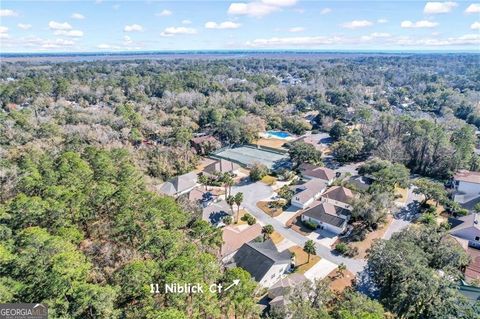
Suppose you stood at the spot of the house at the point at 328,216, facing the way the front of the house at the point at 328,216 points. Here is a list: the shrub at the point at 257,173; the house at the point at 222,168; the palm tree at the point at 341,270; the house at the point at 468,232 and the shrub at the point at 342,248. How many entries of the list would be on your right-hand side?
2

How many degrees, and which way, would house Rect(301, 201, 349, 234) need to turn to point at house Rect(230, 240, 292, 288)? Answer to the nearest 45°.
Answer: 0° — it already faces it

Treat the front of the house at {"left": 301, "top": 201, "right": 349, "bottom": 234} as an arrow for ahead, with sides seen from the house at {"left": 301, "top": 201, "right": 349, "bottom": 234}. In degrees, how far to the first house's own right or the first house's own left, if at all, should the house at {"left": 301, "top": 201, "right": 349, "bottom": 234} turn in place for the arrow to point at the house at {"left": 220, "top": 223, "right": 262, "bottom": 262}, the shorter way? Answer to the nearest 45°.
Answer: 0° — it already faces it

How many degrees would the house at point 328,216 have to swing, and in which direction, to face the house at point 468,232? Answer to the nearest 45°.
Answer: approximately 135° to its left

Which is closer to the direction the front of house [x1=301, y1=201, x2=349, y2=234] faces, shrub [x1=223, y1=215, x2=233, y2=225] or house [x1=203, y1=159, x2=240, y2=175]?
the shrub

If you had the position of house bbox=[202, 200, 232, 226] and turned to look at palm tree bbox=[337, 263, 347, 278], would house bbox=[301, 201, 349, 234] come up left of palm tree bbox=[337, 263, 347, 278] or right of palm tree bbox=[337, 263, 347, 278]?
left

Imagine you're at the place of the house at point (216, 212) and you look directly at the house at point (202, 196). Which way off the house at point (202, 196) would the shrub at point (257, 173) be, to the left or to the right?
right

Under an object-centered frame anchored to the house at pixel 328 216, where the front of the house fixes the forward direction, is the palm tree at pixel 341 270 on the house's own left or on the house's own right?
on the house's own left

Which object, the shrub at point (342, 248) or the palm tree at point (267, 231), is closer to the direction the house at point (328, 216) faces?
the palm tree

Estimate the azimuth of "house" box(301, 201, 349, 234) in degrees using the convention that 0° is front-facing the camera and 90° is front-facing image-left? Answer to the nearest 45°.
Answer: approximately 45°

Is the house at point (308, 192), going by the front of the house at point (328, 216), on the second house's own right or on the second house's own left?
on the second house's own right

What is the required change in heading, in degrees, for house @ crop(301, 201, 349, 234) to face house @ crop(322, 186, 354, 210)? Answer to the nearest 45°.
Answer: approximately 135° to its right

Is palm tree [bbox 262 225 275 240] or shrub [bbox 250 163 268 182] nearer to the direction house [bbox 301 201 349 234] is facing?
the palm tree

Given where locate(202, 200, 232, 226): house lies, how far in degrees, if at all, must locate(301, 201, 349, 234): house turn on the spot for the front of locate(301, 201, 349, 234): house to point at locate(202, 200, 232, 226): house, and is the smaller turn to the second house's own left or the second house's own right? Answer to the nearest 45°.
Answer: approximately 45° to the second house's own right

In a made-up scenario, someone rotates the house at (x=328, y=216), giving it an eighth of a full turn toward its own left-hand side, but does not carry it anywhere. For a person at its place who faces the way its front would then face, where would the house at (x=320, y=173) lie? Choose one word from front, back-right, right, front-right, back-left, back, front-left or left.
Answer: back
